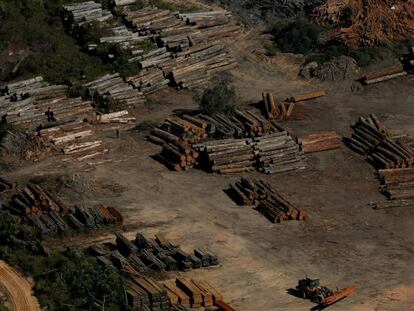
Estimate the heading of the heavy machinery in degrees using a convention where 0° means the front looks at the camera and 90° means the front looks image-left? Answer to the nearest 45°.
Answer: approximately 315°

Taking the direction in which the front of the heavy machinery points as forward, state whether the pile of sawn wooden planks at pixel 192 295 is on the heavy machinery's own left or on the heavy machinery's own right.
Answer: on the heavy machinery's own right
